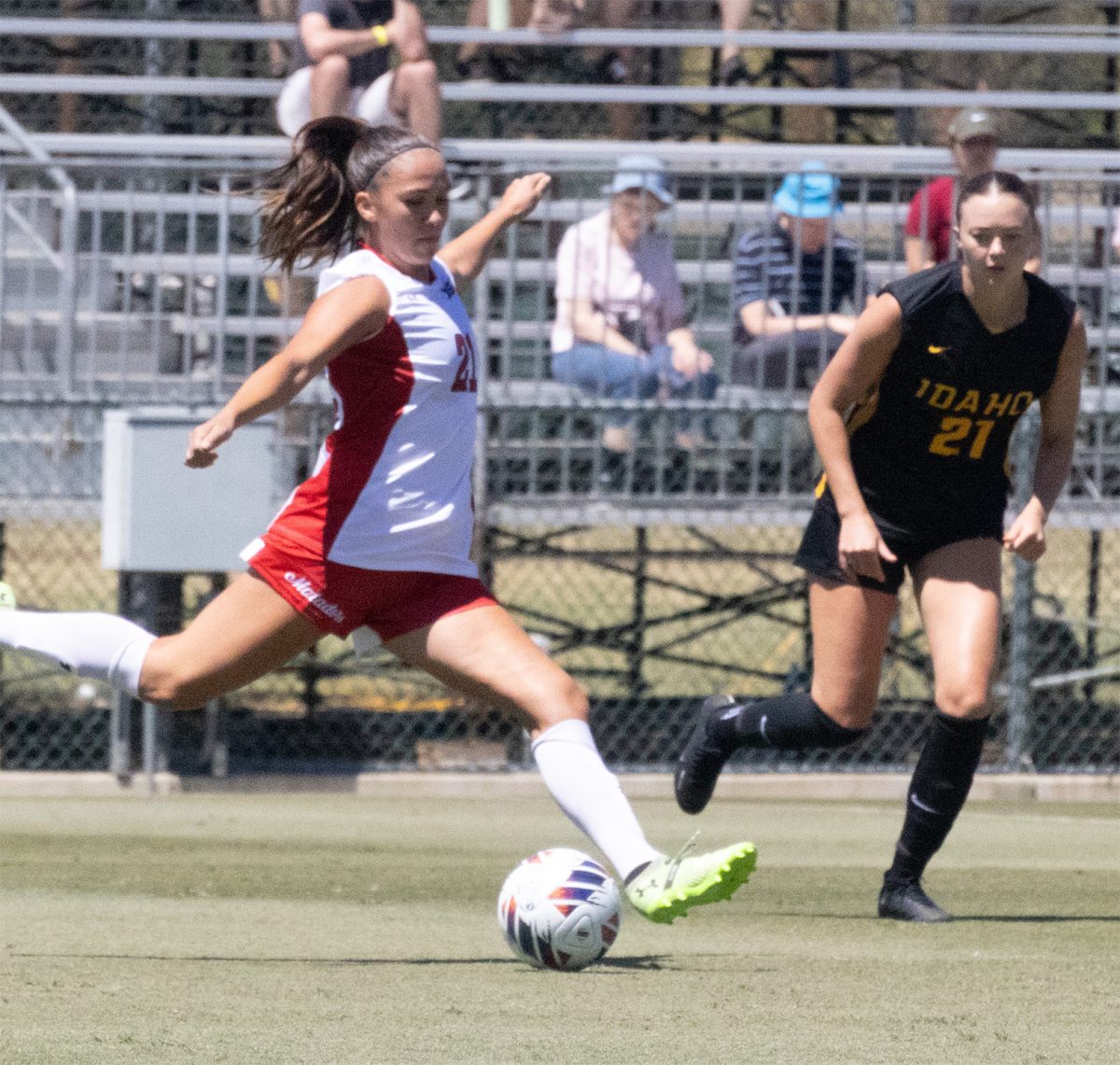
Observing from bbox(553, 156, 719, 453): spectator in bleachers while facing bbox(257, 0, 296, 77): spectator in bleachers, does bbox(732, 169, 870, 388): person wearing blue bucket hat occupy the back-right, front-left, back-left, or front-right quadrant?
back-right

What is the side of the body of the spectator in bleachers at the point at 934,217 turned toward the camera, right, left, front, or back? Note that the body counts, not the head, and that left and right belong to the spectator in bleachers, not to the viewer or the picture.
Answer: front

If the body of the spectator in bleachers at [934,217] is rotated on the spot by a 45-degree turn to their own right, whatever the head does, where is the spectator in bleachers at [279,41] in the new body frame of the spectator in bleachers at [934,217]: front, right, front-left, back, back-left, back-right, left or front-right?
right

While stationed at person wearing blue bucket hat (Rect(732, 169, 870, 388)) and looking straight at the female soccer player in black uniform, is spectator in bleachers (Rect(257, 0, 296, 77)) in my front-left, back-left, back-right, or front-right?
back-right

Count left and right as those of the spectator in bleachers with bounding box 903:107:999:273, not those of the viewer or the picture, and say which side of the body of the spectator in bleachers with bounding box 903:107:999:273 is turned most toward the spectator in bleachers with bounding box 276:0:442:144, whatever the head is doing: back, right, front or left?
right

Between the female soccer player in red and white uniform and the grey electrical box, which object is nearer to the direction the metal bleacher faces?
the female soccer player in red and white uniform

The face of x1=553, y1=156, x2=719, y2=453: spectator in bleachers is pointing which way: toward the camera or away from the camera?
toward the camera

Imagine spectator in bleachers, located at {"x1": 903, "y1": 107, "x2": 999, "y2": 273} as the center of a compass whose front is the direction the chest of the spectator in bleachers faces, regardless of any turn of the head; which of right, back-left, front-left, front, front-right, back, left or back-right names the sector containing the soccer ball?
front

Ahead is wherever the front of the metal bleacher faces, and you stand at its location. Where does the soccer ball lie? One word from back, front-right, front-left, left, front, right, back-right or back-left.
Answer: front
